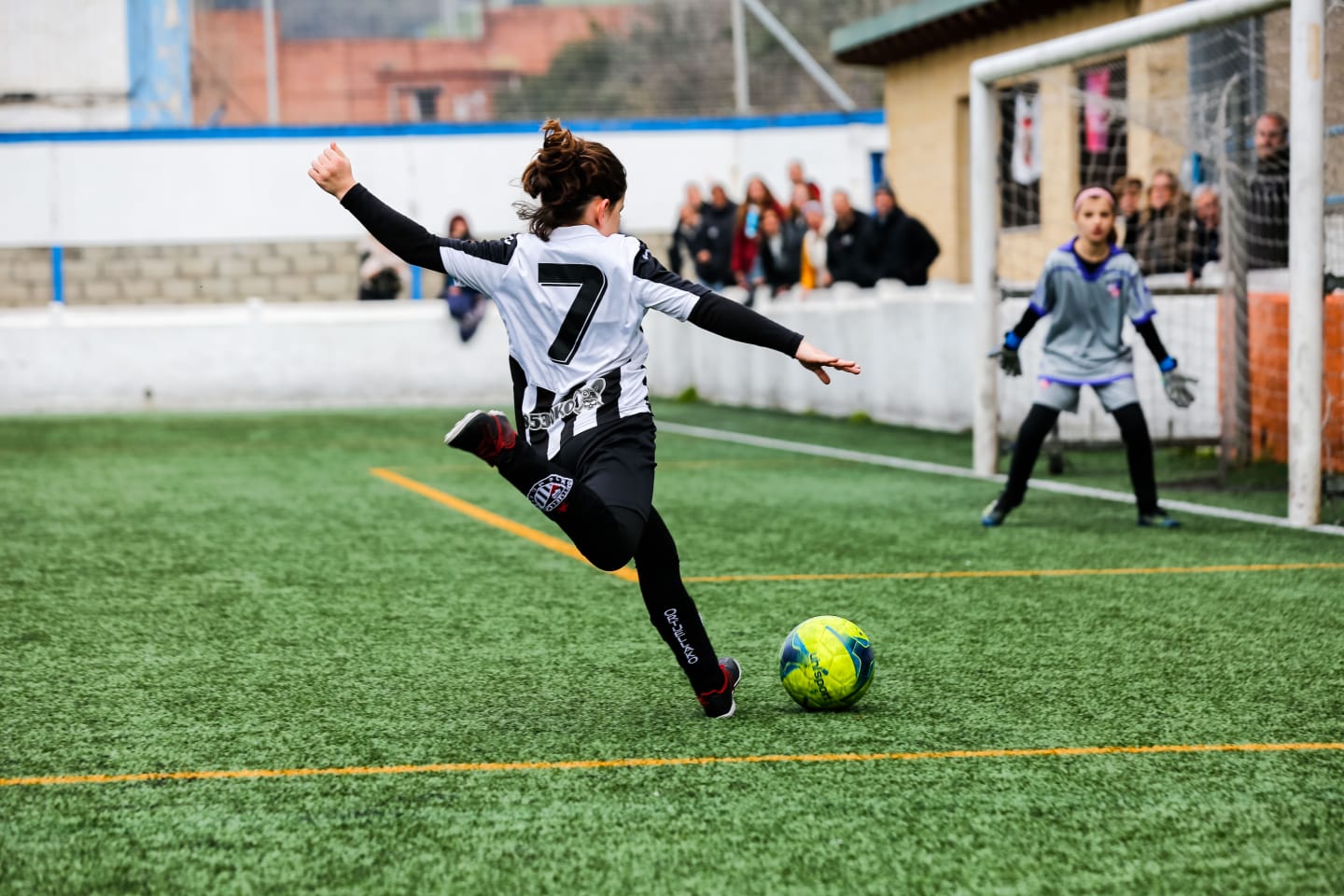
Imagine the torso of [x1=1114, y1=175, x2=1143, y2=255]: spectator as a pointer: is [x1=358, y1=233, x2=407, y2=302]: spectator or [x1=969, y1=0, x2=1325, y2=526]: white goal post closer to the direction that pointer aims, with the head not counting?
the white goal post

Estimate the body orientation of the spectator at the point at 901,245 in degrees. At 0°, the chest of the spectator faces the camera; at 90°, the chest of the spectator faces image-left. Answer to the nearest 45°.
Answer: approximately 45°

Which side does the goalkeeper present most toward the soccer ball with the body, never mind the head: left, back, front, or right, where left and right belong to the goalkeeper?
front

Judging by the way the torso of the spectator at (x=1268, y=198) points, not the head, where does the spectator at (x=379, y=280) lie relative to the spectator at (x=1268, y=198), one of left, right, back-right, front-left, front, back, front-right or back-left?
right

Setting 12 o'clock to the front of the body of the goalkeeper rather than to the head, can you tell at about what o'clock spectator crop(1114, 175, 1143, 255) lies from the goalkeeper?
The spectator is roughly at 6 o'clock from the goalkeeper.

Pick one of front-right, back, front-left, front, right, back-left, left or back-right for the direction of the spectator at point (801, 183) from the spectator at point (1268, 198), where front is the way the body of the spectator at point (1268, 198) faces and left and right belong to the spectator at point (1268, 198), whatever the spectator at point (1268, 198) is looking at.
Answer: right

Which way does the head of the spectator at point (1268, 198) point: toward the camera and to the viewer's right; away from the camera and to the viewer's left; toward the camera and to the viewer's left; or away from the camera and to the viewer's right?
toward the camera and to the viewer's left

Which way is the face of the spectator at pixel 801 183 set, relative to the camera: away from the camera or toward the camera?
toward the camera

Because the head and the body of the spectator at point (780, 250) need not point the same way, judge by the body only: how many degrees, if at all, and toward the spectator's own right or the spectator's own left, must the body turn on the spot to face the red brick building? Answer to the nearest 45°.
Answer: approximately 90° to the spectator's own right

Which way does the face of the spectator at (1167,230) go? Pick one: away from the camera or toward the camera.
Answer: toward the camera

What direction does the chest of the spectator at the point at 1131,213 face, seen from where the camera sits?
toward the camera

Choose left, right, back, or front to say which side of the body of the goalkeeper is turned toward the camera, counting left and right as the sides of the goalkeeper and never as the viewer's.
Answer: front

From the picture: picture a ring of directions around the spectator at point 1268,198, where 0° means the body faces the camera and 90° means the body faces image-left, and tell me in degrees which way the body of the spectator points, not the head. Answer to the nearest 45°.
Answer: approximately 45°

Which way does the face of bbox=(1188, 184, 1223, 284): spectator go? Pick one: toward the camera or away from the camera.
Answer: toward the camera

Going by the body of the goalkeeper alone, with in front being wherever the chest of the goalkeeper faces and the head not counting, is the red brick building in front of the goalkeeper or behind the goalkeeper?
behind

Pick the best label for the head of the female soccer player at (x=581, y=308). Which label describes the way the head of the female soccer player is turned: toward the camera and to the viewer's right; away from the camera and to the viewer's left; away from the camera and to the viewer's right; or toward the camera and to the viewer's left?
away from the camera and to the viewer's right

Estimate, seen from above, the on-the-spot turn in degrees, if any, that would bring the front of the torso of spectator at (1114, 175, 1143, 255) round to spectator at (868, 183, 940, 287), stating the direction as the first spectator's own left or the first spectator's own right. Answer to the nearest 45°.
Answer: approximately 135° to the first spectator's own right
